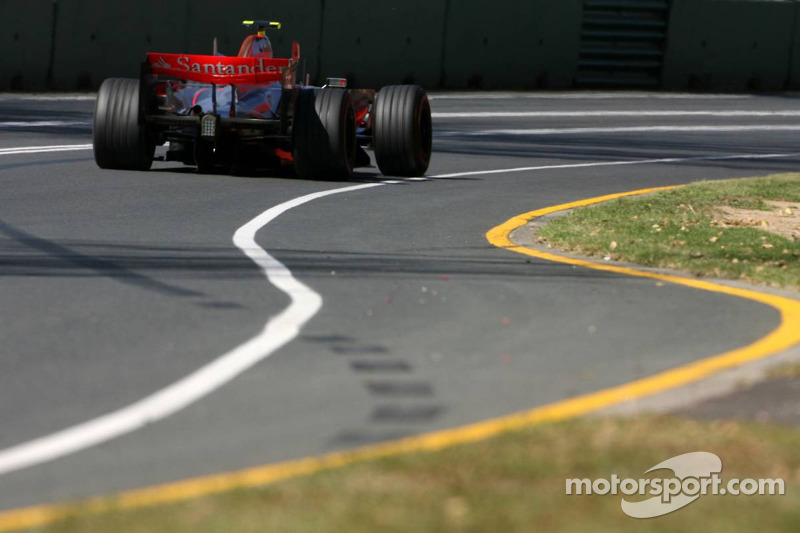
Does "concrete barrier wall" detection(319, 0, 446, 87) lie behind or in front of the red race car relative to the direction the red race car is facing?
in front

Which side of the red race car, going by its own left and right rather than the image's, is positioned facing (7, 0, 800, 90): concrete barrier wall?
front

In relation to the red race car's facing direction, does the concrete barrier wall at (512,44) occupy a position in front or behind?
in front

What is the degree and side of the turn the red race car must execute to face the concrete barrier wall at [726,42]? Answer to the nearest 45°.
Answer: approximately 45° to its right

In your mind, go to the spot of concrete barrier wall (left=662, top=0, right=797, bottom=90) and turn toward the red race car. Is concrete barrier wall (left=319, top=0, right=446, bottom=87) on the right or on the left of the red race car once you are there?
right

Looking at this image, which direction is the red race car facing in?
away from the camera

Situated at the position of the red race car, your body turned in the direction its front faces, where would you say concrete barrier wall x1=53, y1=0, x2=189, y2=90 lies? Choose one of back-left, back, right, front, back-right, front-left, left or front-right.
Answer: front
